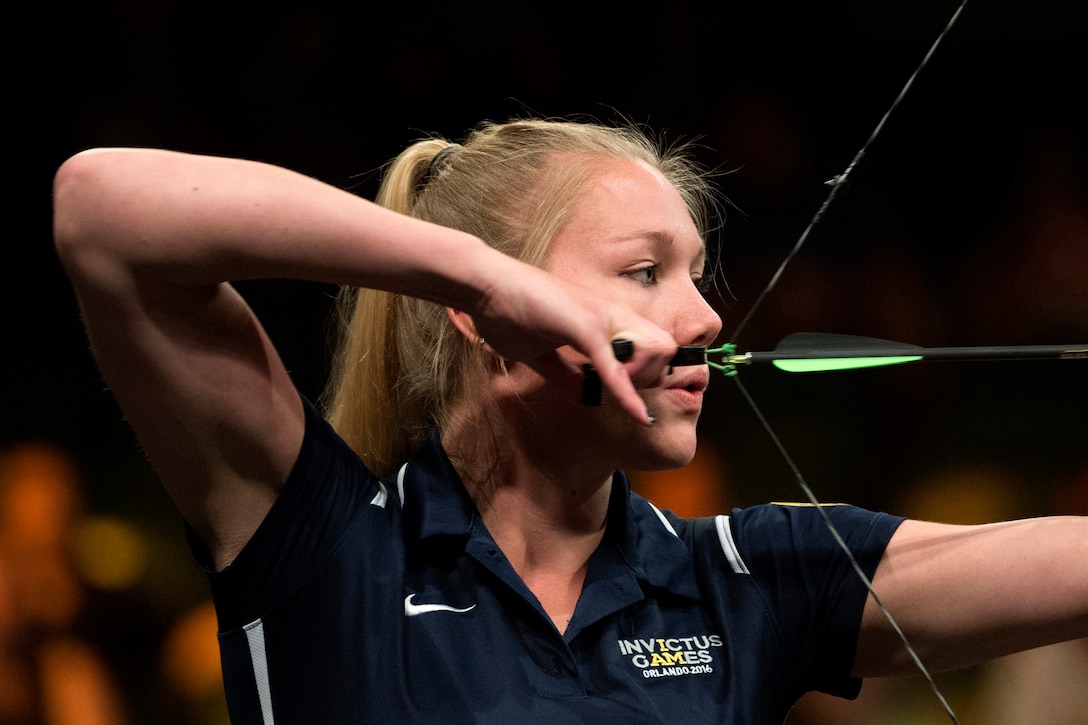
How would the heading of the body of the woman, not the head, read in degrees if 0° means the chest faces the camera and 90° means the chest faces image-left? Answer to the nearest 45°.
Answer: approximately 315°
